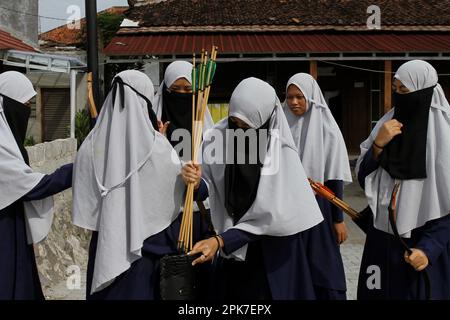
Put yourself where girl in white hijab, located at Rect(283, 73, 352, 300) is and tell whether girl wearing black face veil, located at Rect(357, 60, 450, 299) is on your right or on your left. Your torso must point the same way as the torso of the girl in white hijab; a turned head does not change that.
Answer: on your left

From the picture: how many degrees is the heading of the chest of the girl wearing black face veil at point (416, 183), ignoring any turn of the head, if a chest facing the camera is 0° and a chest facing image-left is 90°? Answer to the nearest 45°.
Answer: approximately 45°

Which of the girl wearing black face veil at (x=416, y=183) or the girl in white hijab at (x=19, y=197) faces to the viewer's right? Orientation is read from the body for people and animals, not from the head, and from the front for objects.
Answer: the girl in white hijab

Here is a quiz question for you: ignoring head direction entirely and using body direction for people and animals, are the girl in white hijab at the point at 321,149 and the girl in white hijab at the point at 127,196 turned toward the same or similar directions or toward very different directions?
very different directions

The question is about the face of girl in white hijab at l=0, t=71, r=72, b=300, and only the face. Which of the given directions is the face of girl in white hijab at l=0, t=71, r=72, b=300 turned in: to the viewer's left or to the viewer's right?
to the viewer's right

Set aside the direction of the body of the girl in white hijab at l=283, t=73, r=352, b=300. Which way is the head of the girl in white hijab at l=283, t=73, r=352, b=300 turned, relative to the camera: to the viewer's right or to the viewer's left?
to the viewer's left

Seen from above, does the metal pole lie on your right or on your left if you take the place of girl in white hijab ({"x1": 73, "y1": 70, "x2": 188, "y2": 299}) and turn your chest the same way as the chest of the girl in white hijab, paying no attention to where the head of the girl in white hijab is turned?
on your left

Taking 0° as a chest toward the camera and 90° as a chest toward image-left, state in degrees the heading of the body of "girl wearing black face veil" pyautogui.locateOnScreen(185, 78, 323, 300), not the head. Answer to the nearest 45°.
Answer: approximately 45°

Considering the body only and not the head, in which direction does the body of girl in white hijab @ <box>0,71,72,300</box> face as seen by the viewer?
to the viewer's right

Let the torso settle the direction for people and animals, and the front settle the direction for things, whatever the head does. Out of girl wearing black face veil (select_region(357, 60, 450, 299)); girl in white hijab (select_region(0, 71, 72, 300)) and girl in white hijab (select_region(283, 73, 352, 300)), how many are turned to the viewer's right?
1

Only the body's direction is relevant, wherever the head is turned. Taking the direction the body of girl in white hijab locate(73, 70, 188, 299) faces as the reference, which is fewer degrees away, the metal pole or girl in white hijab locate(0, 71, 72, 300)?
the metal pole

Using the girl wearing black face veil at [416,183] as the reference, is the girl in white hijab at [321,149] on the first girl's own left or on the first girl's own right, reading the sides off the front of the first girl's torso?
on the first girl's own right
